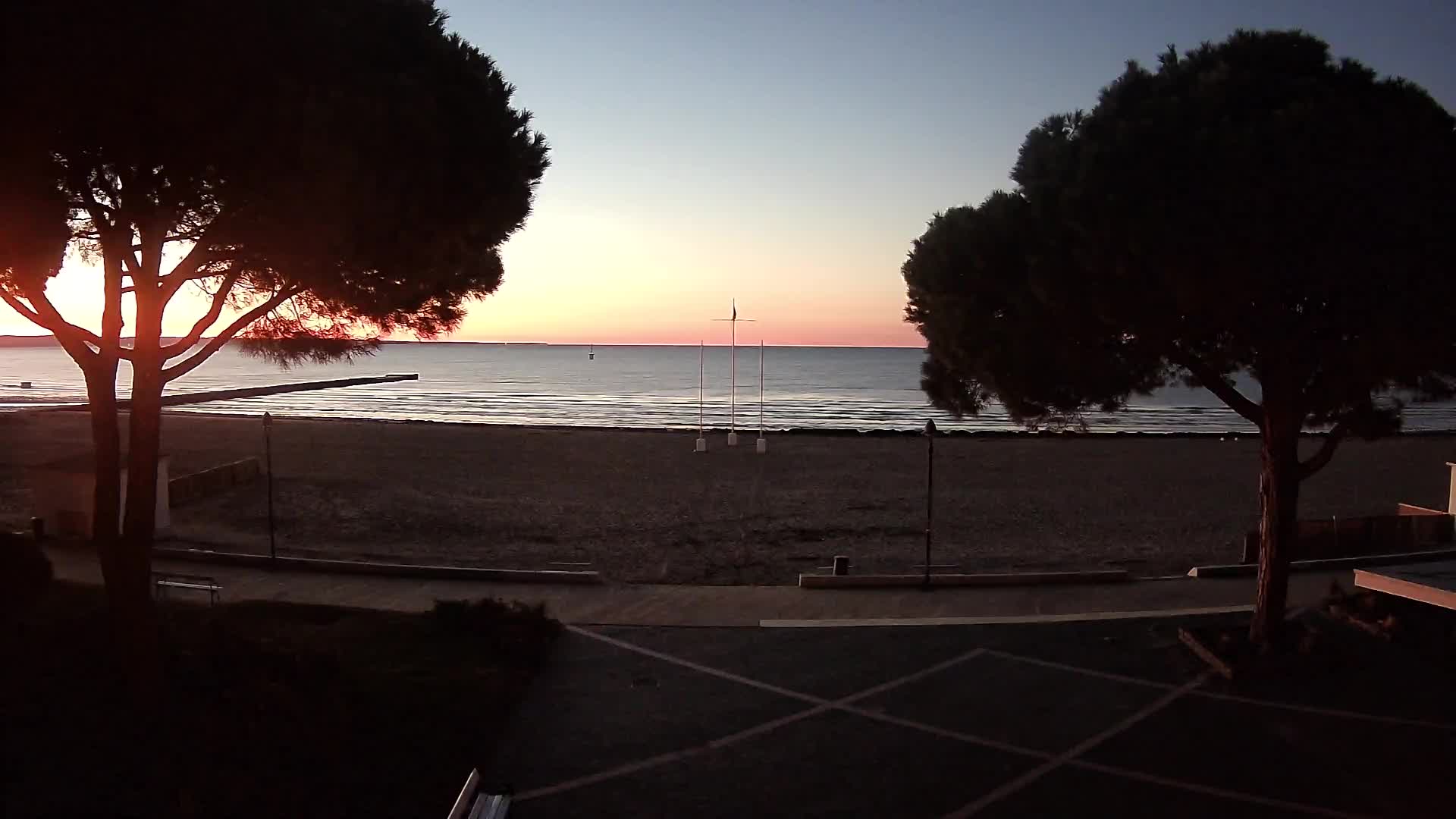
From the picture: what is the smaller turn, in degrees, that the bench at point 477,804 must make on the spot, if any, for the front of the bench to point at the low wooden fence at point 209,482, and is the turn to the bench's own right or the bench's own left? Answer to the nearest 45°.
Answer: approximately 90° to the bench's own left

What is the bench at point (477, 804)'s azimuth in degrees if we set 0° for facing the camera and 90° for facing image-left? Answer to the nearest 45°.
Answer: approximately 270°

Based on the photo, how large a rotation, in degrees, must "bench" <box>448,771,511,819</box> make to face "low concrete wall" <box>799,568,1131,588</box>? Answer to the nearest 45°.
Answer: approximately 45° to its left

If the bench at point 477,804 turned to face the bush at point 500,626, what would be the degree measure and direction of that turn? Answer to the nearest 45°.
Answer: approximately 90° to its left

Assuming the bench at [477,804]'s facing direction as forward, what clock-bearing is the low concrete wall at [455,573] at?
The low concrete wall is roughly at 9 o'clock from the bench.
